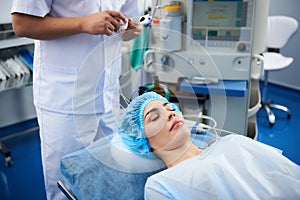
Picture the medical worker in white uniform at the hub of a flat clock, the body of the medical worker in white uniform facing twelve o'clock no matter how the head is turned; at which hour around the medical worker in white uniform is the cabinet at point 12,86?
The cabinet is roughly at 7 o'clock from the medical worker in white uniform.

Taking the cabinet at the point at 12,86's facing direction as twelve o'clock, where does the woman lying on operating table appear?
The woman lying on operating table is roughly at 1 o'clock from the cabinet.

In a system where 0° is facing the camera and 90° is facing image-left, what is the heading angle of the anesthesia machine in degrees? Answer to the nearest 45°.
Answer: approximately 0°

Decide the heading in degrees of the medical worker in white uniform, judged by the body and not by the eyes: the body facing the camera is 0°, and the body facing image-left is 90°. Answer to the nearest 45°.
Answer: approximately 315°

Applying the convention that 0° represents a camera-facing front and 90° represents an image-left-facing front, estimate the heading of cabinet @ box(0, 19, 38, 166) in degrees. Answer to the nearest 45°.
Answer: approximately 315°

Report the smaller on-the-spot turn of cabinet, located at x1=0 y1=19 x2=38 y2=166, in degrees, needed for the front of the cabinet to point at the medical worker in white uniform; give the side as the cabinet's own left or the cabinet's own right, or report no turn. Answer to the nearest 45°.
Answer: approximately 45° to the cabinet's own right

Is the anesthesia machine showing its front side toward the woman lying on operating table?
yes

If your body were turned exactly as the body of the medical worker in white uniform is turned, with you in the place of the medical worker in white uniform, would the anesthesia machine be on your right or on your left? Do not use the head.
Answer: on your left

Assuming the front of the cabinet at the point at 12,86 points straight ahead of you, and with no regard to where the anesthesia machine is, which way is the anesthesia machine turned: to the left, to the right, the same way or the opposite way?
to the right
